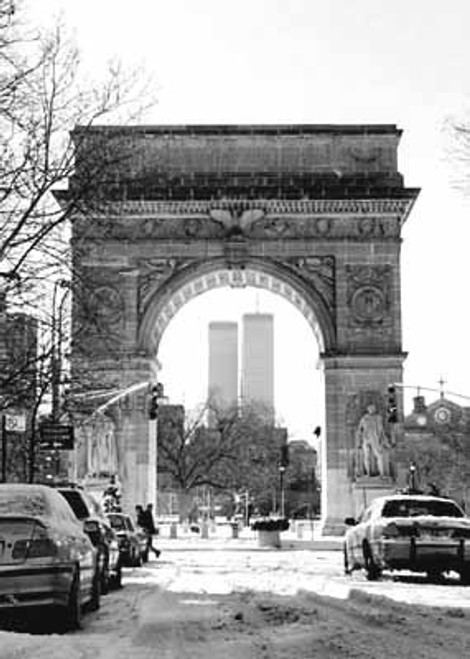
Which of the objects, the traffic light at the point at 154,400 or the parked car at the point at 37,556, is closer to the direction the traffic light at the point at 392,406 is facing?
the parked car

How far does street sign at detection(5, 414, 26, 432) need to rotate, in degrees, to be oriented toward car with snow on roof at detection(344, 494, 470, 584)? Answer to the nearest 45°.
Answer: approximately 45° to its left

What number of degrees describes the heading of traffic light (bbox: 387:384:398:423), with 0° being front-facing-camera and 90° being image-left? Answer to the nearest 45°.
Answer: approximately 0°

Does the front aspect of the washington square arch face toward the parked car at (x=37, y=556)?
yes

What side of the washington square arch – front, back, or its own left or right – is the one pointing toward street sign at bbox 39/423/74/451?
front

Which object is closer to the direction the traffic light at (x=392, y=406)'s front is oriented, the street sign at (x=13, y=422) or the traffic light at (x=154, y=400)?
the street sign

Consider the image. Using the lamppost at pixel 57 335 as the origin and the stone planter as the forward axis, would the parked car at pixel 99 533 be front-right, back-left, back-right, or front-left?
back-right
